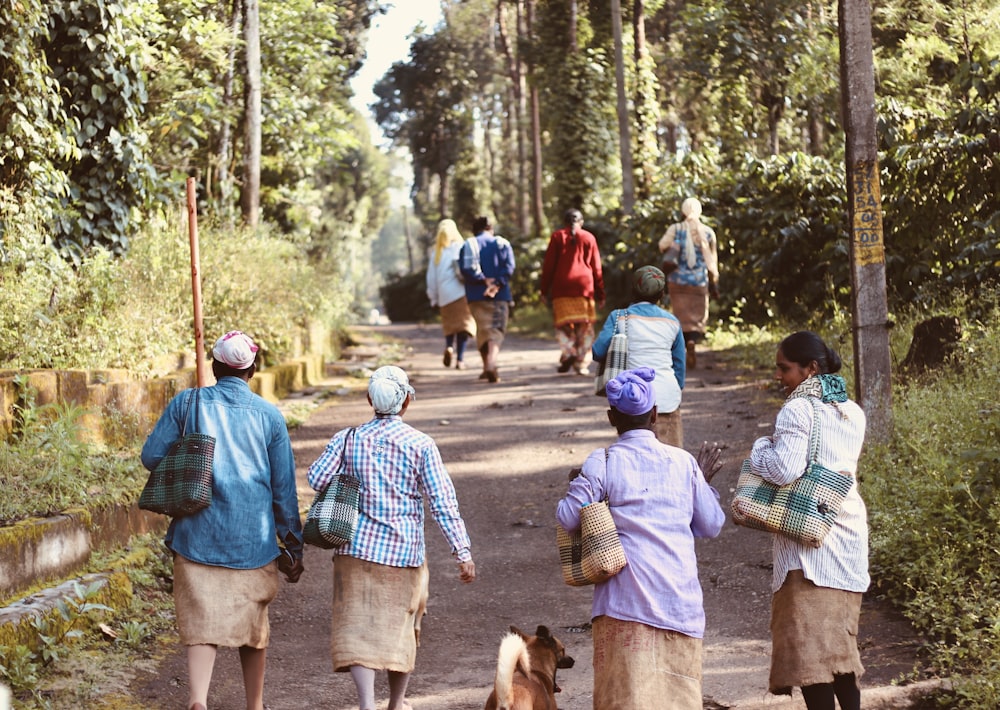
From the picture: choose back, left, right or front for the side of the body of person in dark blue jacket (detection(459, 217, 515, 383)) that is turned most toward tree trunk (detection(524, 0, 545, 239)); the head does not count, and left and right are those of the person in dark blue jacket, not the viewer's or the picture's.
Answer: front

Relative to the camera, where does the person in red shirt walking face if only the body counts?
away from the camera

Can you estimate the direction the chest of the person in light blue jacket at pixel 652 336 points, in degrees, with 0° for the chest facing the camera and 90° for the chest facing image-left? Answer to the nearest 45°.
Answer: approximately 180°

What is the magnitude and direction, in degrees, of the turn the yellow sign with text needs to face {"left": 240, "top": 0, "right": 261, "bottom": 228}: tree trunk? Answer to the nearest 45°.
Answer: approximately 135° to its right

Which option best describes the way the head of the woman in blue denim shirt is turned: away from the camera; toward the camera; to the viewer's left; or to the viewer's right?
away from the camera

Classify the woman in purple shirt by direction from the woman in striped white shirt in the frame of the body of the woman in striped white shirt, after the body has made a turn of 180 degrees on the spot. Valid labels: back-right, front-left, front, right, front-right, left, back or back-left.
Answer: right

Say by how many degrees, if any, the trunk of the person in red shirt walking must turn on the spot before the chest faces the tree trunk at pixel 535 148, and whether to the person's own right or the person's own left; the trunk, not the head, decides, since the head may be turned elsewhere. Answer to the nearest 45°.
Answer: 0° — they already face it

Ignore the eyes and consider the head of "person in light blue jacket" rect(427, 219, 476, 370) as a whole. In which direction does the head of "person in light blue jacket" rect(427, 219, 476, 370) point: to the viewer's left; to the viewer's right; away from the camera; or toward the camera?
away from the camera

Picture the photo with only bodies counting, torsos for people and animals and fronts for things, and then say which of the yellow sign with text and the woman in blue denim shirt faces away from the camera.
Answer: the woman in blue denim shirt

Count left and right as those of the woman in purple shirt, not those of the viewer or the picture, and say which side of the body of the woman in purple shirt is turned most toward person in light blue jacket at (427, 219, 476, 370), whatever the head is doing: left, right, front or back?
front

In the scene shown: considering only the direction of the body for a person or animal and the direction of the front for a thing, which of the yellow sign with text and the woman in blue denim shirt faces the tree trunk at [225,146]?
the woman in blue denim shirt

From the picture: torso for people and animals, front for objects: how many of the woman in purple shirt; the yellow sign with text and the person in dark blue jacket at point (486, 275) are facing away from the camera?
2

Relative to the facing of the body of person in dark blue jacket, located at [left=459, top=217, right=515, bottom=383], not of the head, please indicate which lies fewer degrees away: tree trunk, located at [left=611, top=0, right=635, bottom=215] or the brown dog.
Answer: the tree trunk

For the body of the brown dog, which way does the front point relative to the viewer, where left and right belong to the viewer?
facing away from the viewer and to the right of the viewer

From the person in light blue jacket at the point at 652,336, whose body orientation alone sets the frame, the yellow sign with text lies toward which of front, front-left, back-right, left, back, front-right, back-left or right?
front-right

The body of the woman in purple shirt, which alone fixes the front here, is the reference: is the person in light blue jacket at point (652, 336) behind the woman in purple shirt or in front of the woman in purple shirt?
in front
